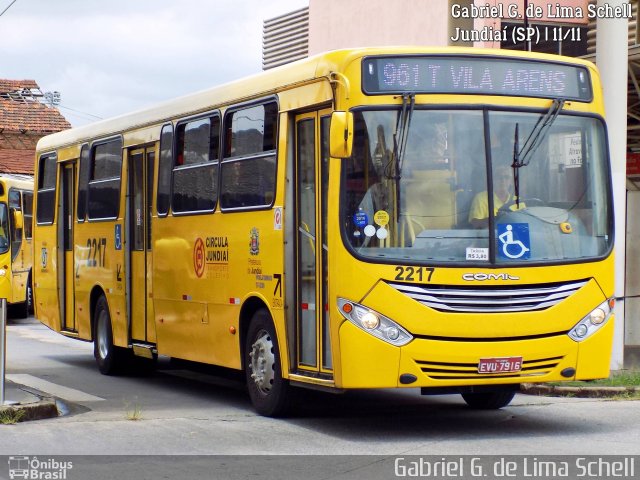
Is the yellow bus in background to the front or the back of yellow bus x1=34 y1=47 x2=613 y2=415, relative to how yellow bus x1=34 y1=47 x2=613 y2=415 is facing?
to the back

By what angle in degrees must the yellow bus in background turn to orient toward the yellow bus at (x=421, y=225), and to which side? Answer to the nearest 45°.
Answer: approximately 45° to its left

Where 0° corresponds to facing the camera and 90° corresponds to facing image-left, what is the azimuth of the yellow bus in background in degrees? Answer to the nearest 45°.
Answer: approximately 45°

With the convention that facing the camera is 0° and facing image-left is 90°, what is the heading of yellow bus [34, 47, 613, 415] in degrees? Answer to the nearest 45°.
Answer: approximately 315°
